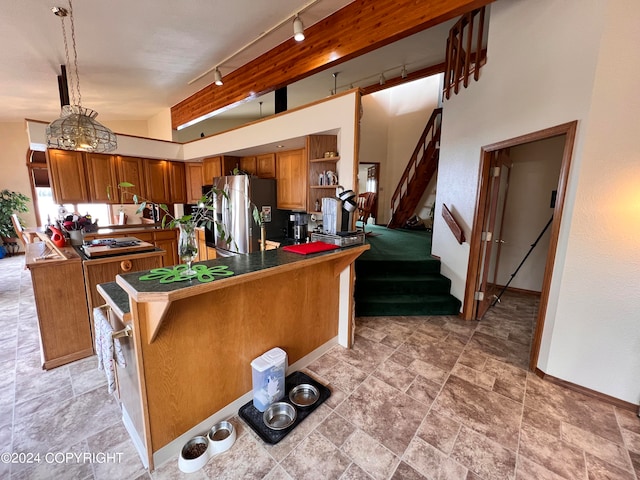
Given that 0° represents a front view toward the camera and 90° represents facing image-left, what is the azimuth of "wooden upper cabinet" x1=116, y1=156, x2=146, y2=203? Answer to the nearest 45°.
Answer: approximately 315°

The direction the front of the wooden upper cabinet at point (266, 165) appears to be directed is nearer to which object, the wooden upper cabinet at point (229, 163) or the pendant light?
the pendant light

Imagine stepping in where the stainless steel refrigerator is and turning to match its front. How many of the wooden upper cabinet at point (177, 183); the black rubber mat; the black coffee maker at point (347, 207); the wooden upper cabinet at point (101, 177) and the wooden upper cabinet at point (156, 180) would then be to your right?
3

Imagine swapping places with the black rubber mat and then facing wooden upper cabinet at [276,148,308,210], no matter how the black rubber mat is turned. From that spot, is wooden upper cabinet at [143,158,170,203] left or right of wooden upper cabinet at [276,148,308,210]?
left

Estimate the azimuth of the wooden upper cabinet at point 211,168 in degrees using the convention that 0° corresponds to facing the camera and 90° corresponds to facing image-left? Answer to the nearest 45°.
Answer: approximately 45°

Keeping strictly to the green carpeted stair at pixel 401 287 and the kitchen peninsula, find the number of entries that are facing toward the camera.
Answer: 1

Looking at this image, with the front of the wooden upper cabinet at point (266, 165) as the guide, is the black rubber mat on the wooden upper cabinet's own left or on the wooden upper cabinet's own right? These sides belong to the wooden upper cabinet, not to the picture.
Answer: on the wooden upper cabinet's own left

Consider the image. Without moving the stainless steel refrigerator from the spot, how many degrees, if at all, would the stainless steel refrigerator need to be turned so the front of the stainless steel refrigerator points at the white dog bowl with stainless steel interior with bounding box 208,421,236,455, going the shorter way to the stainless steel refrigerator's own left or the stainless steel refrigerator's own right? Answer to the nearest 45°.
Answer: approximately 45° to the stainless steel refrigerator's own left

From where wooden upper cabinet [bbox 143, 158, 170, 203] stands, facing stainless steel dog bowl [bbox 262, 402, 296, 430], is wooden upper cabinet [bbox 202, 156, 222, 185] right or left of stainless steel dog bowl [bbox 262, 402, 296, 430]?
left
